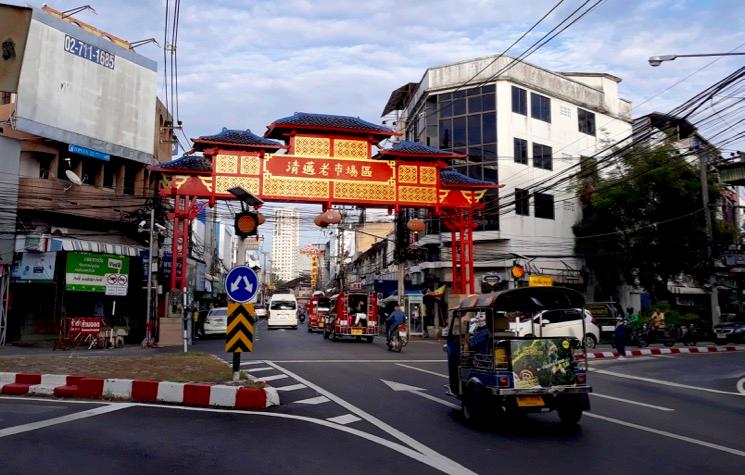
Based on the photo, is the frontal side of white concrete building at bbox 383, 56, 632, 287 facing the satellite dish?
yes

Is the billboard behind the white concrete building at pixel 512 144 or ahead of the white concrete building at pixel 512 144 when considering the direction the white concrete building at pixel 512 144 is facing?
ahead

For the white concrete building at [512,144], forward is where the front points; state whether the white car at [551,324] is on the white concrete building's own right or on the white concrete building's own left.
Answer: on the white concrete building's own left

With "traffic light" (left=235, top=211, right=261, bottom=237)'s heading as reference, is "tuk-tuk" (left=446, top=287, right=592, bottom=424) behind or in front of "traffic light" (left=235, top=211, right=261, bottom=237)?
in front

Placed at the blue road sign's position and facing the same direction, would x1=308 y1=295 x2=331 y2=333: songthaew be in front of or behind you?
behind

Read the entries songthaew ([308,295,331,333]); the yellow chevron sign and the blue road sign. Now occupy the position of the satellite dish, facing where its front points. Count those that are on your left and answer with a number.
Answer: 1

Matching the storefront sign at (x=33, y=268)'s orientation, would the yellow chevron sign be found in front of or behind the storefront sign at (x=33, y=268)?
in front

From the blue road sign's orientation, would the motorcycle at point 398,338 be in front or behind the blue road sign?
behind
